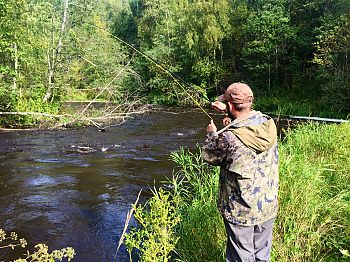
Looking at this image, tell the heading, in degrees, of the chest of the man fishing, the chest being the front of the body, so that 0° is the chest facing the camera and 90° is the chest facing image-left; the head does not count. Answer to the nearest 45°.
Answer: approximately 135°

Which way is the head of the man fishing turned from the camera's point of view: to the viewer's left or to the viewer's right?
to the viewer's left
